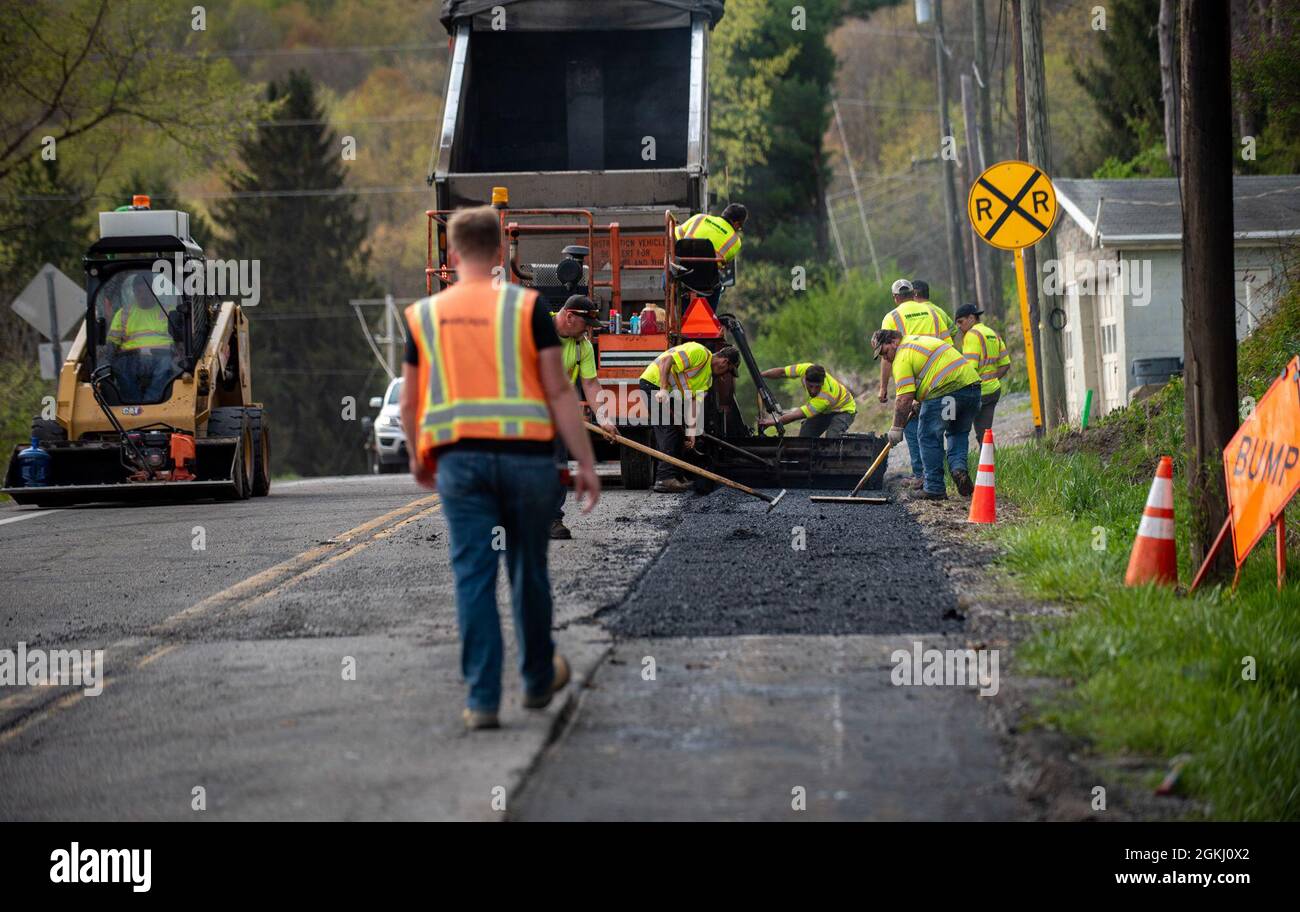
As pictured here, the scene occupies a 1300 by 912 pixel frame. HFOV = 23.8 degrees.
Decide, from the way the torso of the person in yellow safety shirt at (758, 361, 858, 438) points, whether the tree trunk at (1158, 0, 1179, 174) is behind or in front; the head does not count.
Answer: behind

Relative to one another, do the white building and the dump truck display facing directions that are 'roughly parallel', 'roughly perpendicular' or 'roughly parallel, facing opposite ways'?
roughly perpendicular

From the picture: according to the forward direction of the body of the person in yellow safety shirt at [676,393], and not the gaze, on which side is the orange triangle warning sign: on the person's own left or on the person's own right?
on the person's own left

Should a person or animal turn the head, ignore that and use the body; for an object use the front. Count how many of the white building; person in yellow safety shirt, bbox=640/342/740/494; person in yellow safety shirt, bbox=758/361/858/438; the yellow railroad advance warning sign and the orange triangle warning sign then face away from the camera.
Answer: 0

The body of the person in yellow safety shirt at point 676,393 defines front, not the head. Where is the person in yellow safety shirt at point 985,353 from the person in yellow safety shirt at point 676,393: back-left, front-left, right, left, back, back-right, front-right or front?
front-left

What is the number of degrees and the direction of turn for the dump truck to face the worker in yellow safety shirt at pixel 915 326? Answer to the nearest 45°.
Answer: approximately 135° to its right

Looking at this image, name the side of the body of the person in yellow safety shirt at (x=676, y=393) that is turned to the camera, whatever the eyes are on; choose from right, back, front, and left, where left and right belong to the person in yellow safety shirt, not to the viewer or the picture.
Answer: right

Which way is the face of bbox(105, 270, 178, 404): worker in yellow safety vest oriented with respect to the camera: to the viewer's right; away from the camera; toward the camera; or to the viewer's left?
toward the camera

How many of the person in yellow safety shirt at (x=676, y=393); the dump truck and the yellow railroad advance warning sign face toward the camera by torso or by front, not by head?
1

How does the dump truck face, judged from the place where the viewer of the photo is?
facing away from the viewer

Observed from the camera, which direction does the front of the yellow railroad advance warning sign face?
facing the viewer

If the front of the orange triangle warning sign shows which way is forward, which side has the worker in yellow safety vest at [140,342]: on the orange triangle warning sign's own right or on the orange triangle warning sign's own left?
on the orange triangle warning sign's own right

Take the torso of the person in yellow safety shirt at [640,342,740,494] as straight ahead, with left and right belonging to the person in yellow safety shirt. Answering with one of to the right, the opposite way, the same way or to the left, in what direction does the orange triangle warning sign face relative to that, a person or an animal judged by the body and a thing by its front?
to the right

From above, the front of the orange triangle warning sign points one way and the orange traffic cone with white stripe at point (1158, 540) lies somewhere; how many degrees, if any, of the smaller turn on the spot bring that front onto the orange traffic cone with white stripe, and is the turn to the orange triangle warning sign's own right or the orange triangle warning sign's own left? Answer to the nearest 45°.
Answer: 0° — it already faces it

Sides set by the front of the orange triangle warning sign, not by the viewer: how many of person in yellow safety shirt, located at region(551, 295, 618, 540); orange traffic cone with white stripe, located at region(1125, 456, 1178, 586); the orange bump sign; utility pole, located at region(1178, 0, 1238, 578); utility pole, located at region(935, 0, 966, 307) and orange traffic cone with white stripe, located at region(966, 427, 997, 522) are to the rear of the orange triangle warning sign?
1

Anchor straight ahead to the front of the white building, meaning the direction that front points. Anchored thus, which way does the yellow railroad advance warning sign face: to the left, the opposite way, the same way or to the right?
to the left
